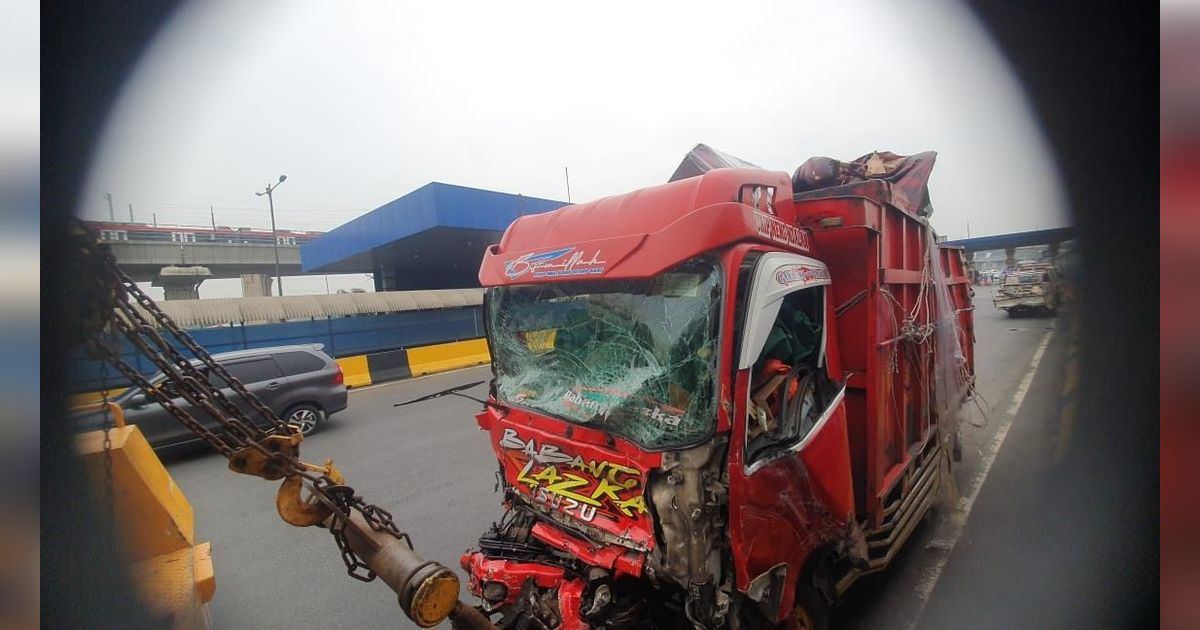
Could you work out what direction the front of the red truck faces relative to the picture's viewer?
facing the viewer and to the left of the viewer

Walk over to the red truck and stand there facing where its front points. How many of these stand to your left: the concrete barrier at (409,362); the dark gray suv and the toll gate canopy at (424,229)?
0

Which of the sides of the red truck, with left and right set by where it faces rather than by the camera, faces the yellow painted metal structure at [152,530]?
front

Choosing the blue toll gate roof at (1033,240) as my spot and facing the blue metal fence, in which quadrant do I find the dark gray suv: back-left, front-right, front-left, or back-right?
front-left

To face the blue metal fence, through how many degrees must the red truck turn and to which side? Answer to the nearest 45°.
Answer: approximately 90° to its right

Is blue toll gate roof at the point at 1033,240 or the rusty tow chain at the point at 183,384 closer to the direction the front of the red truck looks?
the rusty tow chain

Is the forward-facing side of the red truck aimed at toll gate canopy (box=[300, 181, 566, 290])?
no

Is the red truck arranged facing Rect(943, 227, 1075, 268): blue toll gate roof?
no

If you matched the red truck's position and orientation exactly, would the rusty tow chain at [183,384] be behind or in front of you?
in front

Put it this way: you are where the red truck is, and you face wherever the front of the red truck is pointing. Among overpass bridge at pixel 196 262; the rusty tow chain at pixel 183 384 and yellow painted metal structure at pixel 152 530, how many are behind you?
0

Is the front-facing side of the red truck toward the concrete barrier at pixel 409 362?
no

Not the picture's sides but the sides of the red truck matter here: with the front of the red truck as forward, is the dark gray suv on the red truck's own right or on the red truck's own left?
on the red truck's own right
